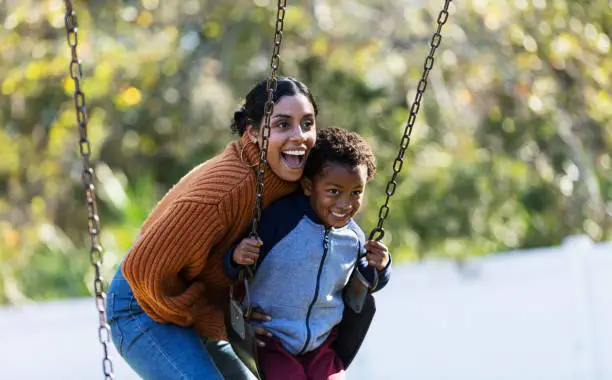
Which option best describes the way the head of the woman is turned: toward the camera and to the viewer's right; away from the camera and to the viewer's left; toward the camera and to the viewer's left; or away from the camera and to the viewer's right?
toward the camera and to the viewer's right

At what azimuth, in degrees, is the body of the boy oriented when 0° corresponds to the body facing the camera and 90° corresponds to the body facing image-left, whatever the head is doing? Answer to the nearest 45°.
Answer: approximately 315°
